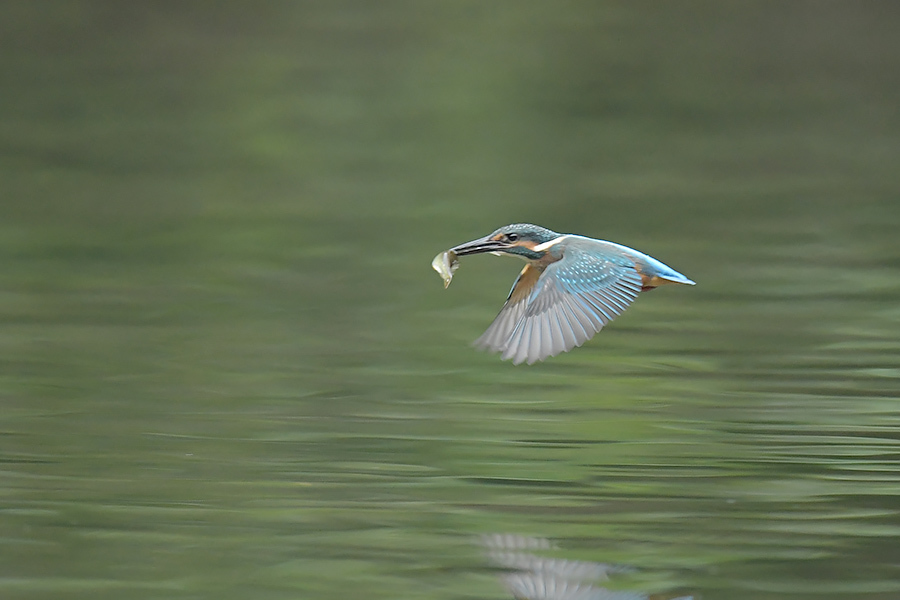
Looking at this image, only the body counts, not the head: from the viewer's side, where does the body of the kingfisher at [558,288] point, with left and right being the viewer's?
facing to the left of the viewer
